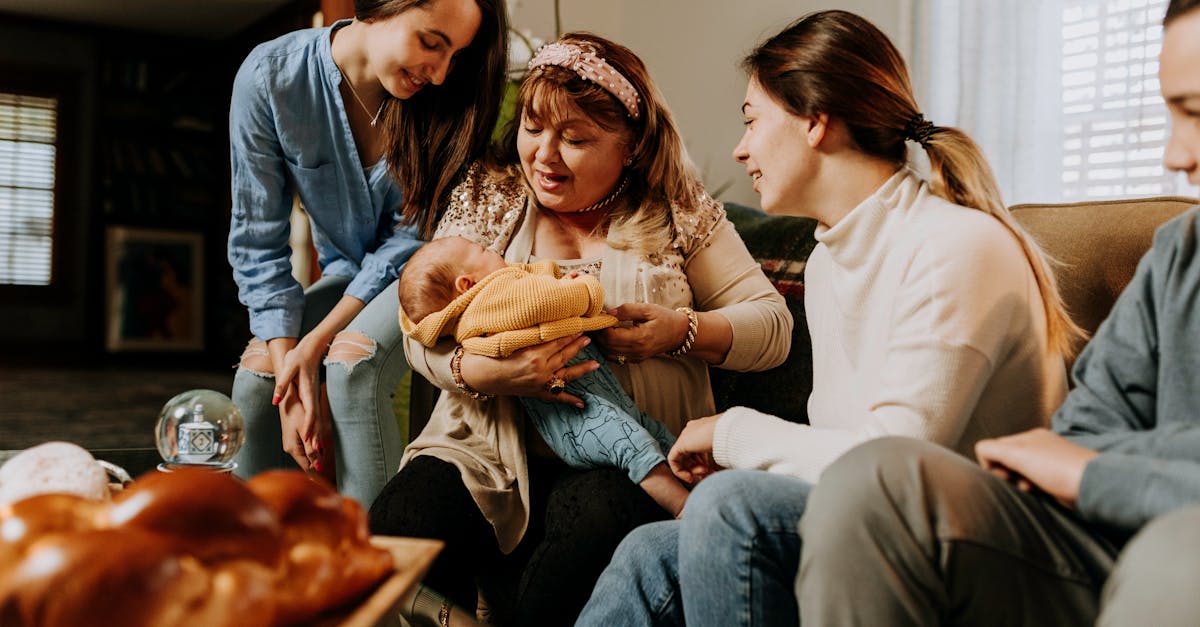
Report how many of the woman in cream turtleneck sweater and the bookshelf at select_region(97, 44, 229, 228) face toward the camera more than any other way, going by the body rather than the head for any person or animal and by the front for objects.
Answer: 1

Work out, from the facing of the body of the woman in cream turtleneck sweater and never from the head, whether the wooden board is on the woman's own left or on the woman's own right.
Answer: on the woman's own left

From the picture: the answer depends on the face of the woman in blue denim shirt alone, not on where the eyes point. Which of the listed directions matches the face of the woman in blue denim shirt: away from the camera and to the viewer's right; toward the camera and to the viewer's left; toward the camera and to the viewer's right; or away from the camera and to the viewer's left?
toward the camera and to the viewer's right

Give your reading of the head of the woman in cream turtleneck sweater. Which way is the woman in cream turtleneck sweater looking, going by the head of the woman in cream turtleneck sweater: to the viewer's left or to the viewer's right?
to the viewer's left

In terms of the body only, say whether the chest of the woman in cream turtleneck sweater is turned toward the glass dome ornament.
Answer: yes

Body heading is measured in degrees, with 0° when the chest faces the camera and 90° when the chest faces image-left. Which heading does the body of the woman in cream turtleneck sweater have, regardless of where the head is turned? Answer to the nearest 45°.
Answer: approximately 90°

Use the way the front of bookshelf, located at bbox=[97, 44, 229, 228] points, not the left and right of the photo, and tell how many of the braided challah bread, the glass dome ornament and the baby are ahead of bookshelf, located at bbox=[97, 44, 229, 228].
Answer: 3

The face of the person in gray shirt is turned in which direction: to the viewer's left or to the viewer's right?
to the viewer's left

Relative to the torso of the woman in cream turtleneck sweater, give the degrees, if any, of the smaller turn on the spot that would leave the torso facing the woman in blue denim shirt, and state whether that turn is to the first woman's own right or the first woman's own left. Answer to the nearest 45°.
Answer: approximately 45° to the first woman's own right
